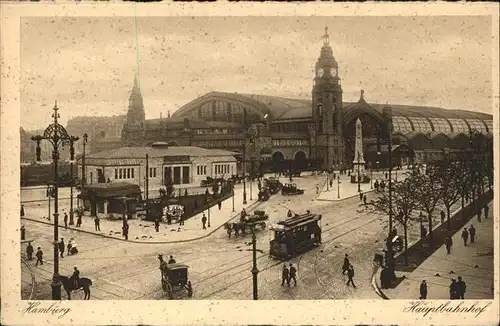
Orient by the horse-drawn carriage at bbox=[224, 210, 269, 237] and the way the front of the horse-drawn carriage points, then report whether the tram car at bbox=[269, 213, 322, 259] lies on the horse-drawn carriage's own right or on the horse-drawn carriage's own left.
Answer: on the horse-drawn carriage's own left

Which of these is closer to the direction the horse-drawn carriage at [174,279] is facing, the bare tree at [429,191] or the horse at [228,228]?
the horse

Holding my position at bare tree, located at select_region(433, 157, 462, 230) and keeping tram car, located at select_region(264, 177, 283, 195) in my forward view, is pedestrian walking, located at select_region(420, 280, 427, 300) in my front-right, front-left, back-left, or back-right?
back-left

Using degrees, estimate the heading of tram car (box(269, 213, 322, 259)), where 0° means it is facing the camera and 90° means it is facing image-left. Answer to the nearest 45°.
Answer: approximately 45°

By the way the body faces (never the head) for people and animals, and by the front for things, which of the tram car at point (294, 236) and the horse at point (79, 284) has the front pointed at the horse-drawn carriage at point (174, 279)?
the tram car

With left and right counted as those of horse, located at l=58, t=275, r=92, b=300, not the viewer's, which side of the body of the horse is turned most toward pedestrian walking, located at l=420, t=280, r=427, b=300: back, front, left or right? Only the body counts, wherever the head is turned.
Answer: back

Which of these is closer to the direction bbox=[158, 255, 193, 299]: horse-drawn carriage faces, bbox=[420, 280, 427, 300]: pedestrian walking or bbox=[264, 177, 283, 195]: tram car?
the tram car
